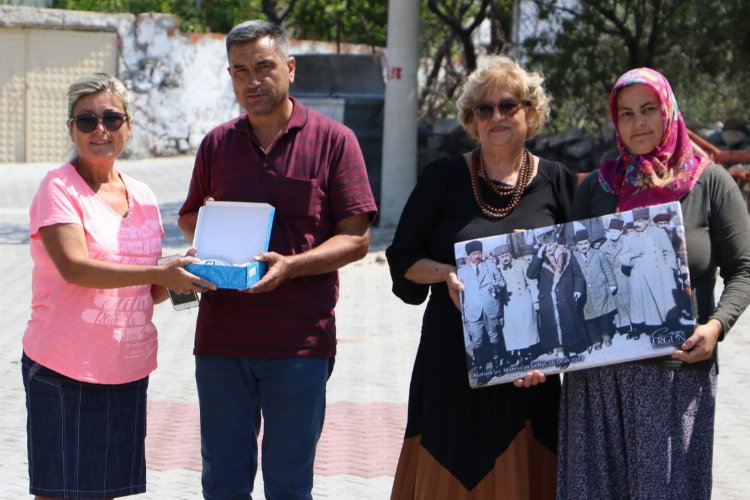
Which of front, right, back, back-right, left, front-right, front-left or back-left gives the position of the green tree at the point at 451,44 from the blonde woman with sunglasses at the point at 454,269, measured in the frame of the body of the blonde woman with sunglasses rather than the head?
back

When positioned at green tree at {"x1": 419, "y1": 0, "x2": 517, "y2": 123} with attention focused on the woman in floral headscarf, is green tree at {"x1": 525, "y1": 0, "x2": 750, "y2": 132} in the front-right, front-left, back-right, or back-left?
front-left

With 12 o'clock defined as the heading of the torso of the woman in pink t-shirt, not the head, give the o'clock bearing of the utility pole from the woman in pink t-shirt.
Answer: The utility pole is roughly at 8 o'clock from the woman in pink t-shirt.

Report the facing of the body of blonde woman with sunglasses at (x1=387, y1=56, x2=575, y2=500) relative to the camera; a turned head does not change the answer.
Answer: toward the camera

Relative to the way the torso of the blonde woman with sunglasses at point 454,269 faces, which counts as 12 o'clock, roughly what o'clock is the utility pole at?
The utility pole is roughly at 6 o'clock from the blonde woman with sunglasses.

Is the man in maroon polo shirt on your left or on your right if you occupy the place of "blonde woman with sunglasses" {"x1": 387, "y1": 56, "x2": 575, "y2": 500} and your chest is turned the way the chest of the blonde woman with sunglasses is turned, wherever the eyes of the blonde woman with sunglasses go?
on your right

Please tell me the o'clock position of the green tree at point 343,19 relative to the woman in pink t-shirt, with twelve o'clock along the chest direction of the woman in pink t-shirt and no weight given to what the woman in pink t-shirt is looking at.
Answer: The green tree is roughly at 8 o'clock from the woman in pink t-shirt.

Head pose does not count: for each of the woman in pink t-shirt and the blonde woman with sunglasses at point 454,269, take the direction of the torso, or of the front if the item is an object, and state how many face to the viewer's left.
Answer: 0

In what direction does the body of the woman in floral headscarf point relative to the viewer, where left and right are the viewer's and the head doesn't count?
facing the viewer and to the left of the viewer

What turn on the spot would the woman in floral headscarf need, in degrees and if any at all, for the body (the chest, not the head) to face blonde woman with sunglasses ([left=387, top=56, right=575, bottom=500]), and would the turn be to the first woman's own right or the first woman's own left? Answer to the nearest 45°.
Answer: approximately 45° to the first woman's own right

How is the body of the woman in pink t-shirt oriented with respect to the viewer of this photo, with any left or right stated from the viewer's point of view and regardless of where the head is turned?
facing the viewer and to the right of the viewer

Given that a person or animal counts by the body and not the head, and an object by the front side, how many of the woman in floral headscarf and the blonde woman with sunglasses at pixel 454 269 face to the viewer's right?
0

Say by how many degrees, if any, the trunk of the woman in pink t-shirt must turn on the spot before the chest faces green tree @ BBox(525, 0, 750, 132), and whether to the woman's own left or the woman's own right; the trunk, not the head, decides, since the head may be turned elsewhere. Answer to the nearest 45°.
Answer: approximately 90° to the woman's own left

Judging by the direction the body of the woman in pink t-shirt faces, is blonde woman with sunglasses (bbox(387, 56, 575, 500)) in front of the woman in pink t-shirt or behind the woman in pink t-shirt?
in front

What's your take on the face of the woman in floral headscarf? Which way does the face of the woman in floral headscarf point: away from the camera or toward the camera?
toward the camera

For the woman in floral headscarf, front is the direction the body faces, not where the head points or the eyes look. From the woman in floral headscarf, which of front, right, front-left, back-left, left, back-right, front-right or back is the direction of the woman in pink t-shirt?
front-right
